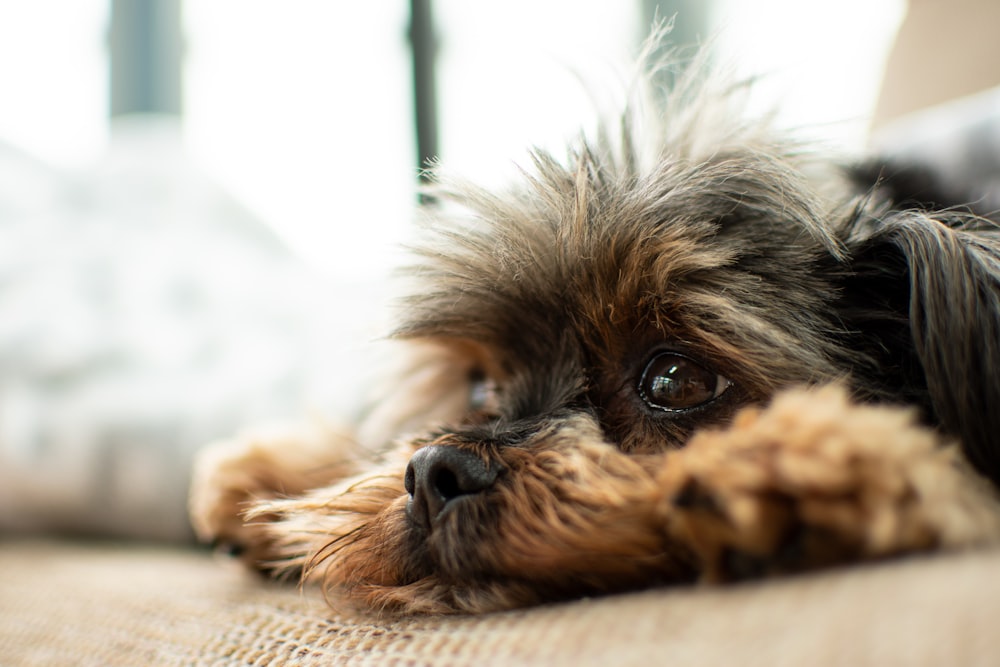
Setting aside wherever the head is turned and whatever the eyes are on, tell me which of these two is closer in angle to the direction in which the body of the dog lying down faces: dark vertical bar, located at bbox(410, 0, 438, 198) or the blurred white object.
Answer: the blurred white object

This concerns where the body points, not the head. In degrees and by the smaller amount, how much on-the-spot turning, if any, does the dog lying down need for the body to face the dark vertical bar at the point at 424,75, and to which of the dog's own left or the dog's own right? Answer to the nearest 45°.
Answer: approximately 135° to the dog's own right

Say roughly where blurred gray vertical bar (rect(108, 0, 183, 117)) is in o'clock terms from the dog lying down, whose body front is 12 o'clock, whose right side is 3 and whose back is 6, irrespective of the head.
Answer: The blurred gray vertical bar is roughly at 3 o'clock from the dog lying down.

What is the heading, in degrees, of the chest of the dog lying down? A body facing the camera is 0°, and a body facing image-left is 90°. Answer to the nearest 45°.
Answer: approximately 45°

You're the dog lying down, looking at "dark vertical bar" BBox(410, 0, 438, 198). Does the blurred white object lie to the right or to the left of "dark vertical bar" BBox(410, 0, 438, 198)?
left

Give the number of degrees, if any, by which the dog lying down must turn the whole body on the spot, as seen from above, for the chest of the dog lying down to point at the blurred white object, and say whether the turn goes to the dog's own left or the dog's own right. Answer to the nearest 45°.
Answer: approximately 90° to the dog's own right
